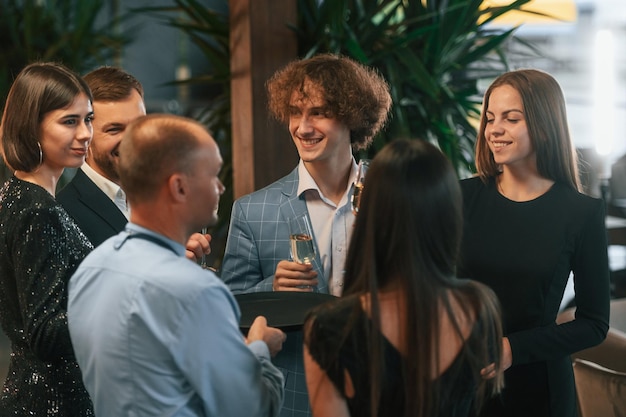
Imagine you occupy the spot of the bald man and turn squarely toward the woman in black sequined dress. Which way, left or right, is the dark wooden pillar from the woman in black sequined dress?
right

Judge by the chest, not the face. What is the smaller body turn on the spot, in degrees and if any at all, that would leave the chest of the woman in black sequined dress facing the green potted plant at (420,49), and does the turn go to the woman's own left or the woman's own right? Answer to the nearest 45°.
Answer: approximately 45° to the woman's own left

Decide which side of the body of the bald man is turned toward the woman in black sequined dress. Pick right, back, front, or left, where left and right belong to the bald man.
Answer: left

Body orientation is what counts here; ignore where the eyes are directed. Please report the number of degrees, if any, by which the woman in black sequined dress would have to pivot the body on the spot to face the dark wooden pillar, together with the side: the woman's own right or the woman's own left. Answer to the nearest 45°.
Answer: approximately 45° to the woman's own left

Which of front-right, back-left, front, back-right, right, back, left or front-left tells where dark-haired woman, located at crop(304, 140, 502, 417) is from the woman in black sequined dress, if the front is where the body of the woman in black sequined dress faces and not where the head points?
front-right

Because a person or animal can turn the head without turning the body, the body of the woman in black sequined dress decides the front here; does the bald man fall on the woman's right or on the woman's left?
on the woman's right

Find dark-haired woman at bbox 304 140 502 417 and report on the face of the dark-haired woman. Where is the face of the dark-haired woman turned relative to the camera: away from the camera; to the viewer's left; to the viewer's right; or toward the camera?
away from the camera

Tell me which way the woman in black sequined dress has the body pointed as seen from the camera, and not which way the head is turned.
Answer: to the viewer's right

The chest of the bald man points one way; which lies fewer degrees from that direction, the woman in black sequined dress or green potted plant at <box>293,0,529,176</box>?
the green potted plant

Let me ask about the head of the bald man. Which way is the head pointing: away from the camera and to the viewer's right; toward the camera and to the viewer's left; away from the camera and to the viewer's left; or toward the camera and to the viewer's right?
away from the camera and to the viewer's right

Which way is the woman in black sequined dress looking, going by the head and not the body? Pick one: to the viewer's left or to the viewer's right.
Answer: to the viewer's right

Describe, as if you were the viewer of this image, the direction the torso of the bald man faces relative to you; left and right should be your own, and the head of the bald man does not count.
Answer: facing away from the viewer and to the right of the viewer

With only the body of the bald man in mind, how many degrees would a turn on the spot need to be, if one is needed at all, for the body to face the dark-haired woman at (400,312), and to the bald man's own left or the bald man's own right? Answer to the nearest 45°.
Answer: approximately 45° to the bald man's own right
